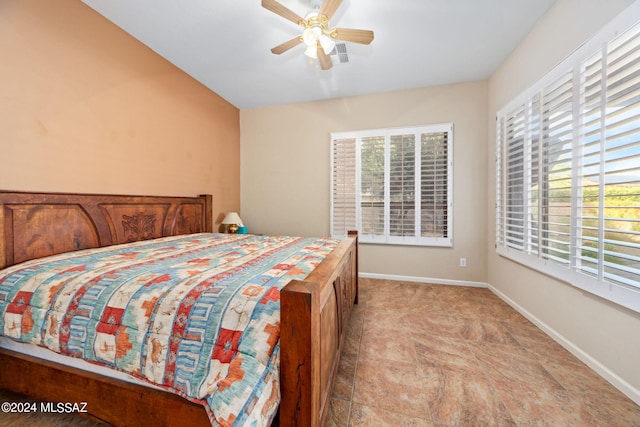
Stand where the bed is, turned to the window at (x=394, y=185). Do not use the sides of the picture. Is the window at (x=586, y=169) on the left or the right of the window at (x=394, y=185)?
right

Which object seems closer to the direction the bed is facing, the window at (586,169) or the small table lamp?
the window

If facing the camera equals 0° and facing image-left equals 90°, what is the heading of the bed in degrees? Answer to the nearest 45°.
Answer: approximately 315°

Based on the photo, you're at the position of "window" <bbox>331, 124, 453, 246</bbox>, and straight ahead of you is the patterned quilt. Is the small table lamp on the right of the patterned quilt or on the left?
right

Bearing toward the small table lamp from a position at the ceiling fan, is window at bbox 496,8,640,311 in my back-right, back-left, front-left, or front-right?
back-right

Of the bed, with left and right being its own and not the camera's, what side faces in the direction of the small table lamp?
left

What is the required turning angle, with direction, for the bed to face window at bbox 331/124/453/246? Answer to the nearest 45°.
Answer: approximately 45° to its left

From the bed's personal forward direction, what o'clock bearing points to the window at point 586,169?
The window is roughly at 11 o'clock from the bed.
